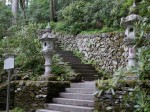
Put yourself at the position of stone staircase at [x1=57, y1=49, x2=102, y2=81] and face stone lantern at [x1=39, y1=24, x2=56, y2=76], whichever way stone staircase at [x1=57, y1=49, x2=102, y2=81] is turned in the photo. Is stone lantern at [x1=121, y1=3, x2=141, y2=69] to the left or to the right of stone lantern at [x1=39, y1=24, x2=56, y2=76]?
left

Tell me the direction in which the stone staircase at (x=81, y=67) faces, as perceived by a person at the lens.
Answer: facing the viewer and to the right of the viewer

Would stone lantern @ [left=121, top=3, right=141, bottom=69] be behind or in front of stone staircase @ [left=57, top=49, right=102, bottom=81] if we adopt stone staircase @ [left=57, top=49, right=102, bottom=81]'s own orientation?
in front

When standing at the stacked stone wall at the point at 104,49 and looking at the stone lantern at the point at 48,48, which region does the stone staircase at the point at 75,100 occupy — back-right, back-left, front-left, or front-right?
front-left

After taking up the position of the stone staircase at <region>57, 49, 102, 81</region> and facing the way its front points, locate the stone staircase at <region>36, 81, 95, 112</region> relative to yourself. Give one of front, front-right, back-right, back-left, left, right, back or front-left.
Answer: front-right

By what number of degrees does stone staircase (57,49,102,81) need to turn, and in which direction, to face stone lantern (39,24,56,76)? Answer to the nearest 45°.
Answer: approximately 90° to its right

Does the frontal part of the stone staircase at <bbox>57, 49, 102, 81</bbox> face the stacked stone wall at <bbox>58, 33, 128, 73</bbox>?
no

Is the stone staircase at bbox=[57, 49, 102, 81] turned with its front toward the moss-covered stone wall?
no
